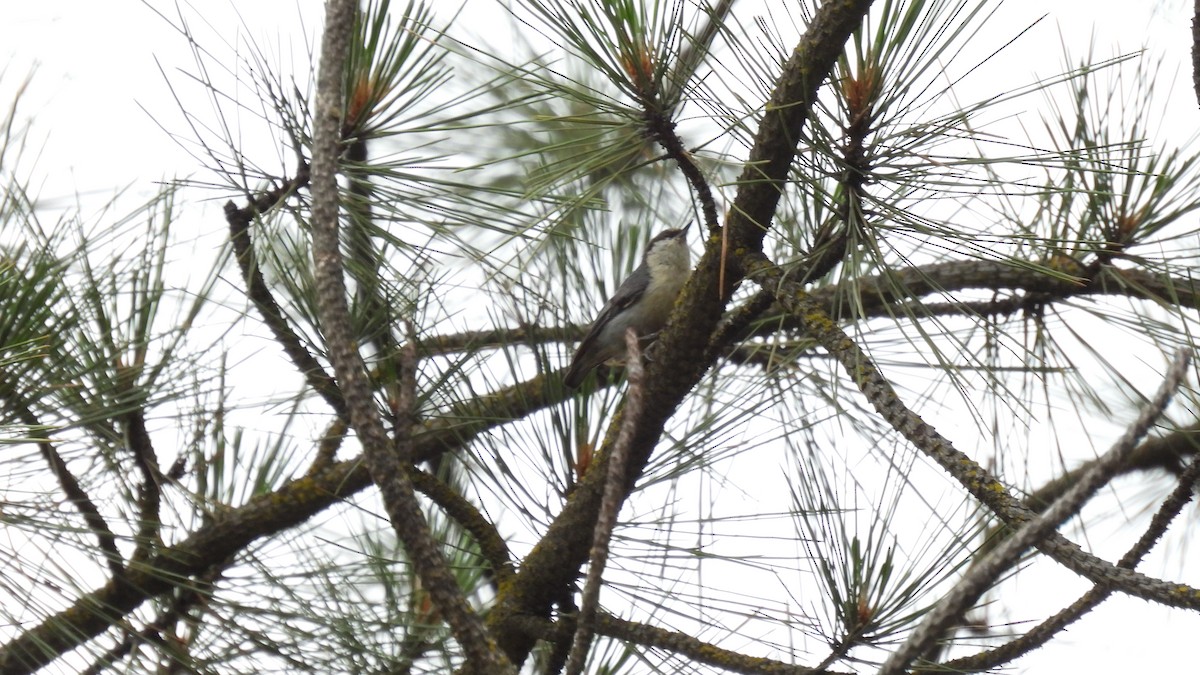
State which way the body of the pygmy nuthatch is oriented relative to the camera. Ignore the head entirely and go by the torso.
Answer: to the viewer's right
